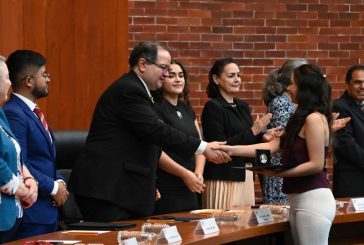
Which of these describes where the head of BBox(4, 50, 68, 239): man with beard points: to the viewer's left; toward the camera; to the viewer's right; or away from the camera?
to the viewer's right

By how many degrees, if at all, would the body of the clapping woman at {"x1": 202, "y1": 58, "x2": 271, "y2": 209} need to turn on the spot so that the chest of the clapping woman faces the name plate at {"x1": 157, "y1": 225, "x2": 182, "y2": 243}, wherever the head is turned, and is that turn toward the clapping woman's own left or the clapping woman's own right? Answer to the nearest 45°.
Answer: approximately 45° to the clapping woman's own right

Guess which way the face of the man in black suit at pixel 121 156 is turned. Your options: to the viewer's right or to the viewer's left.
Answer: to the viewer's right

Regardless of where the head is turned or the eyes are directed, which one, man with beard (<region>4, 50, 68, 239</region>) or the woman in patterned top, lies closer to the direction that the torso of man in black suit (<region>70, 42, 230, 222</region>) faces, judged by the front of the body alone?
the woman in patterned top

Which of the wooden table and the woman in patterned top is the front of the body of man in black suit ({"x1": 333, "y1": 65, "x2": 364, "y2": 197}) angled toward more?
the wooden table

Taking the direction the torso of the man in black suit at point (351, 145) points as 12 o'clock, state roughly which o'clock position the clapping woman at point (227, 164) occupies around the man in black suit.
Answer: The clapping woman is roughly at 3 o'clock from the man in black suit.

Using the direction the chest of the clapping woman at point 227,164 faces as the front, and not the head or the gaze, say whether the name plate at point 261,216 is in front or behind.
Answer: in front

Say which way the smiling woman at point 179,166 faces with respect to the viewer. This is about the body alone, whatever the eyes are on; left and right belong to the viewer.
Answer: facing the viewer and to the right of the viewer

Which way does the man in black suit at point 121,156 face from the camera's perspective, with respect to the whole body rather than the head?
to the viewer's right

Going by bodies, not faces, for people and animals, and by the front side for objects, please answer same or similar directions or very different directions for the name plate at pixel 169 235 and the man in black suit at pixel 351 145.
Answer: same or similar directions

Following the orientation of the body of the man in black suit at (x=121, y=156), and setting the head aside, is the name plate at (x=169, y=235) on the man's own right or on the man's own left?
on the man's own right

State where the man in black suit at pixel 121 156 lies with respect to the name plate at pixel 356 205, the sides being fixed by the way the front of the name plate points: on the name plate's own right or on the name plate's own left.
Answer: on the name plate's own right

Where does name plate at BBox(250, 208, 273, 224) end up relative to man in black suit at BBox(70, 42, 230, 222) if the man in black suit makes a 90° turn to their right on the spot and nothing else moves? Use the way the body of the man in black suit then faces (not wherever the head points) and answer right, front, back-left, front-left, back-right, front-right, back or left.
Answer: left

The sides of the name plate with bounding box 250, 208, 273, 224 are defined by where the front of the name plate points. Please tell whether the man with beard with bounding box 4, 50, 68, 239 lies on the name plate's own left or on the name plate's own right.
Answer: on the name plate's own right
